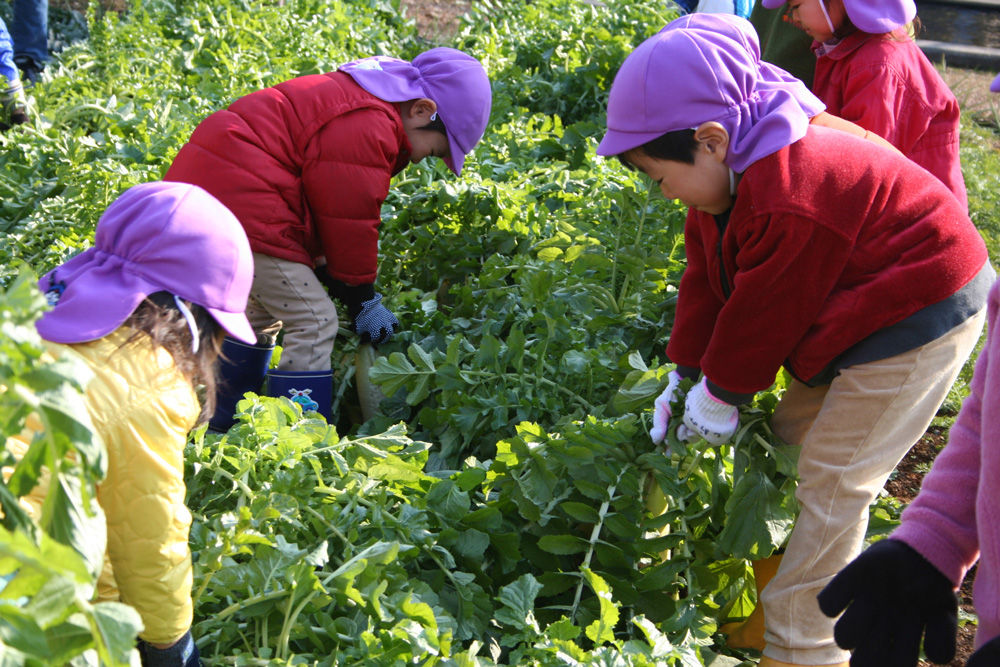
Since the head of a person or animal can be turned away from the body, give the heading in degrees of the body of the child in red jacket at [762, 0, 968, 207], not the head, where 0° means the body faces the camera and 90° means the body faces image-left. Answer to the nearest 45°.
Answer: approximately 90°

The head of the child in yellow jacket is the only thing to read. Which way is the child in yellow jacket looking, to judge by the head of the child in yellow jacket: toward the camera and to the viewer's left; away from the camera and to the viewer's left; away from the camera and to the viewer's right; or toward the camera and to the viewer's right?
away from the camera and to the viewer's right

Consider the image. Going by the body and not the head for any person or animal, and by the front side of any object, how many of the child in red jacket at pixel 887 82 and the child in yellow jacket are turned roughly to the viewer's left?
1

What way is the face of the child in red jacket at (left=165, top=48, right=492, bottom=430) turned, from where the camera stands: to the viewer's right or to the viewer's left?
to the viewer's right

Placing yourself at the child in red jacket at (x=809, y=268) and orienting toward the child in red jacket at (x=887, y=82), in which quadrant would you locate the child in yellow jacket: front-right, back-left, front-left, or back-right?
back-left

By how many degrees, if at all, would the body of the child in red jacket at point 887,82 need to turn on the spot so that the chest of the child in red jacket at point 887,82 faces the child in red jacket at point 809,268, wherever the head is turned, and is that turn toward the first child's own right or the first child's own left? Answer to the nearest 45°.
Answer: approximately 90° to the first child's own left
